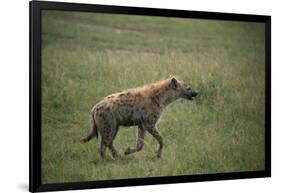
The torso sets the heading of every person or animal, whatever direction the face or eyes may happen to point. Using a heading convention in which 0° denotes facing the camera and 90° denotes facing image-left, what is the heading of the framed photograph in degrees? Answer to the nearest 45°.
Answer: approximately 315°
